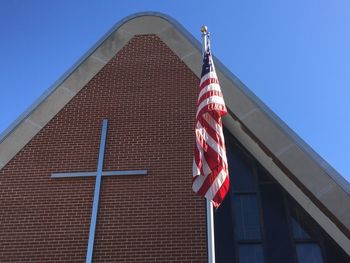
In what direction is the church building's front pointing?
toward the camera

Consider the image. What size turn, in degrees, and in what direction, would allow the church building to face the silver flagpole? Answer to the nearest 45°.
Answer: approximately 45° to its left

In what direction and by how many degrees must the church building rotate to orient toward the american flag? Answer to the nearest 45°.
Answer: approximately 45° to its left
